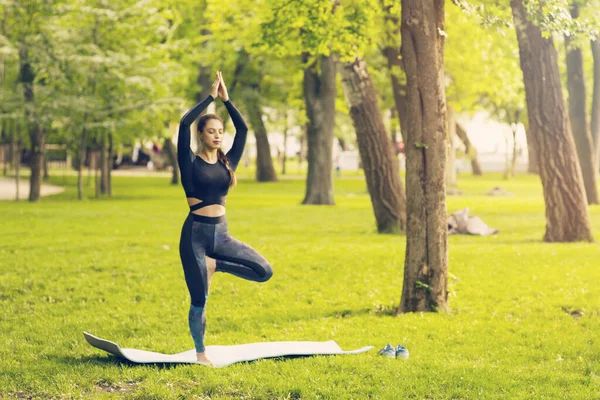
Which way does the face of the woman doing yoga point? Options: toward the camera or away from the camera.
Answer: toward the camera

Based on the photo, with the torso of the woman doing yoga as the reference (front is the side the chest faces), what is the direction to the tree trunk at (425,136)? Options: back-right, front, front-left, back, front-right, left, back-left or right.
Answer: left

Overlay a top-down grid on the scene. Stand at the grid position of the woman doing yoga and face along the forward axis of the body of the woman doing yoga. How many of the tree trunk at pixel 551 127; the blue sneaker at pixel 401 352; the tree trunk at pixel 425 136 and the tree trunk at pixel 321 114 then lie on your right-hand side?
0

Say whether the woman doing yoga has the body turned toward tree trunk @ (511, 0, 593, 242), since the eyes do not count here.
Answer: no

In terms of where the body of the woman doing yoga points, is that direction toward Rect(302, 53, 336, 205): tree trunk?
no

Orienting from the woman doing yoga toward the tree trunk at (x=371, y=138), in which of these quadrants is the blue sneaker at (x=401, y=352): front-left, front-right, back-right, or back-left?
front-right

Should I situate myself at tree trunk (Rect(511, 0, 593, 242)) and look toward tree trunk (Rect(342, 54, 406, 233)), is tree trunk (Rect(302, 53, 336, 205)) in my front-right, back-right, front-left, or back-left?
front-right

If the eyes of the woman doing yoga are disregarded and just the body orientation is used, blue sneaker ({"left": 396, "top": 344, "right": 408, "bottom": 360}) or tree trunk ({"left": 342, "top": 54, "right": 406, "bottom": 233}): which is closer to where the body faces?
the blue sneaker

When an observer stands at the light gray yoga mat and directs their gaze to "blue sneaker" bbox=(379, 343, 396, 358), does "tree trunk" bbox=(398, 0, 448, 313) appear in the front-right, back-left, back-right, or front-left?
front-left

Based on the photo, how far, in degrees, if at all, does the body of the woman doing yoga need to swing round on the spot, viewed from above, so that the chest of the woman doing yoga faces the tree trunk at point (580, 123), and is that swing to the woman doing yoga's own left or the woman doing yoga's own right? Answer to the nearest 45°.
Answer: approximately 90° to the woman doing yoga's own left

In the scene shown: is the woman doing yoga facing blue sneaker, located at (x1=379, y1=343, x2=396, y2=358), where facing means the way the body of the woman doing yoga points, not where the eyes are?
no

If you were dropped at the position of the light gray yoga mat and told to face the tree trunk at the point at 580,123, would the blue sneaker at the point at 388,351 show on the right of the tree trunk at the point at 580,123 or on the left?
right

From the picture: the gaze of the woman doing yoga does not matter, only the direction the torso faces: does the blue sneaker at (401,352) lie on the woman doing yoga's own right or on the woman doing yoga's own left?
on the woman doing yoga's own left

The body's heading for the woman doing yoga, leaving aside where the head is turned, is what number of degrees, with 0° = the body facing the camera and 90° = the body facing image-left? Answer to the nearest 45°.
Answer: approximately 315°
